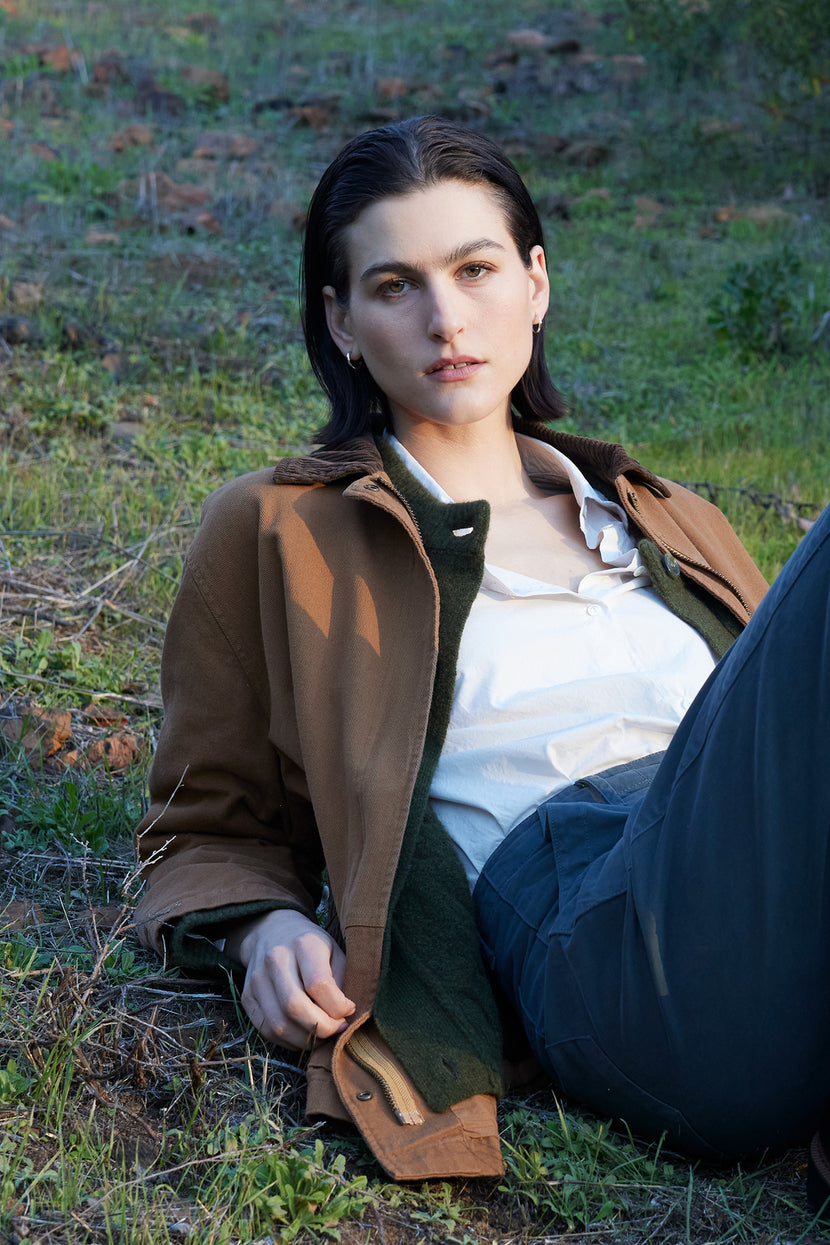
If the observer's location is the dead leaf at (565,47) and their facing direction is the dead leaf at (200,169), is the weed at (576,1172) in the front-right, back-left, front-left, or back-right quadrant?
front-left

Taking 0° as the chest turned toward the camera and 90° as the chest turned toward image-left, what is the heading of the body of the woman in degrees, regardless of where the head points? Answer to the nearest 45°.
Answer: approximately 315°

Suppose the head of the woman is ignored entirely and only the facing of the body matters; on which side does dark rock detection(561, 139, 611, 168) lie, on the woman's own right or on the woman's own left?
on the woman's own left

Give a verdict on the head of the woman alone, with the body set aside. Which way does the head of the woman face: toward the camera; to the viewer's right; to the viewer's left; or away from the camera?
toward the camera

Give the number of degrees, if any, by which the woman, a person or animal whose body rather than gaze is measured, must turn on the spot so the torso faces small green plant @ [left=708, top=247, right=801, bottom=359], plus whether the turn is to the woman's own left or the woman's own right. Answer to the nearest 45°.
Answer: approximately 135° to the woman's own left

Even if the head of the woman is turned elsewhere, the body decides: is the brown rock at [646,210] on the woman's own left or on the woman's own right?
on the woman's own left

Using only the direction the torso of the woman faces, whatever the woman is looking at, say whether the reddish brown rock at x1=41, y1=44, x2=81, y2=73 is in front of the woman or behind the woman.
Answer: behind

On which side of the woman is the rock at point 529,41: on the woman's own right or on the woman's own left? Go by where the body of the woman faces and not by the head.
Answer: on the woman's own left

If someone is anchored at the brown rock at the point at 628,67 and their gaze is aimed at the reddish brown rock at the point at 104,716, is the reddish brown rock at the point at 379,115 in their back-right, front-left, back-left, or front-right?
front-right

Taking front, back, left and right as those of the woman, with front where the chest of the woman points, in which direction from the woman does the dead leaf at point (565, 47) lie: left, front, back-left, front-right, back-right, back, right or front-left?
back-left

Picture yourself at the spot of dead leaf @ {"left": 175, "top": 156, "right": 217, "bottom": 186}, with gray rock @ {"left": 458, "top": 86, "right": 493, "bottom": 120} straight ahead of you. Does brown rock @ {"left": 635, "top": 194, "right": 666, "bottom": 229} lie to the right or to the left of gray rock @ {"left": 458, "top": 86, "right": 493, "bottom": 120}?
right

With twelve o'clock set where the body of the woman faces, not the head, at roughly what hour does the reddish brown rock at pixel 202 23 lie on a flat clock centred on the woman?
The reddish brown rock is roughly at 7 o'clock from the woman.
